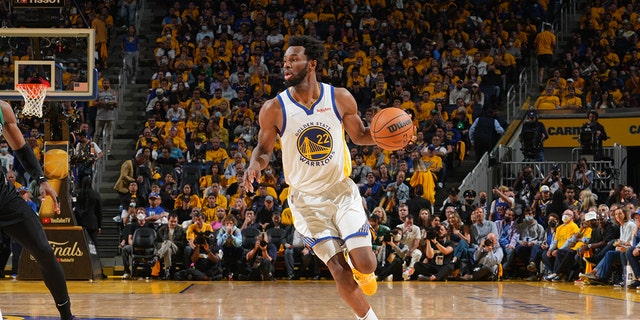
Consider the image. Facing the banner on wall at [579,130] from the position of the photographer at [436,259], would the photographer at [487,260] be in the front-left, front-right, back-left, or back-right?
front-right

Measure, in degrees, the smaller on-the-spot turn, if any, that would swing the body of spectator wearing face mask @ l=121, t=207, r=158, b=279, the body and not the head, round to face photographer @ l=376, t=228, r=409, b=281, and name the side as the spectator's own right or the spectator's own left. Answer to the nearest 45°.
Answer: approximately 90° to the spectator's own left

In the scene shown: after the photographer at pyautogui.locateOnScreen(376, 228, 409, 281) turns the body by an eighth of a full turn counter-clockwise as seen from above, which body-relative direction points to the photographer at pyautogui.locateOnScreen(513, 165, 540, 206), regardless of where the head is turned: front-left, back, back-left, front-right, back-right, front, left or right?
back-left

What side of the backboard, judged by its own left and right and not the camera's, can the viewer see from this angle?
front

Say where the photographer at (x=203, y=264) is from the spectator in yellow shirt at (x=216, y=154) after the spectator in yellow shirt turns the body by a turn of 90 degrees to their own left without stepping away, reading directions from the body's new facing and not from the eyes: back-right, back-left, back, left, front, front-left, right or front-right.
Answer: right

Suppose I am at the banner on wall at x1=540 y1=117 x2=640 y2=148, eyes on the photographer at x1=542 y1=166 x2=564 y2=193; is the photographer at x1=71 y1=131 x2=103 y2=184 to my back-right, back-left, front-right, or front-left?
front-right

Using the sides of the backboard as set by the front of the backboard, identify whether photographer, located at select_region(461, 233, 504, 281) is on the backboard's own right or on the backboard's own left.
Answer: on the backboard's own left

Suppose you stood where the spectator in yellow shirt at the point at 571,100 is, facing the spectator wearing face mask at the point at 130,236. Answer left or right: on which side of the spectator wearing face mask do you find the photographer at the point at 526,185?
left

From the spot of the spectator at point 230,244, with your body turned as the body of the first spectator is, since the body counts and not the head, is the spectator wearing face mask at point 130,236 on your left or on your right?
on your right

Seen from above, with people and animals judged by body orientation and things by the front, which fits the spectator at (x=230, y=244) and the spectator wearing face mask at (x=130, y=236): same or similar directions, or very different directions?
same or similar directions

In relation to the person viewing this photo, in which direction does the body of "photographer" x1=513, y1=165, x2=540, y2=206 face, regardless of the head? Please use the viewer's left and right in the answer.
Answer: facing the viewer

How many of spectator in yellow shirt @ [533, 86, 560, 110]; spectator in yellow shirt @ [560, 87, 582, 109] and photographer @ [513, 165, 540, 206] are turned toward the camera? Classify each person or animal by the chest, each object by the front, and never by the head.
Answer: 3

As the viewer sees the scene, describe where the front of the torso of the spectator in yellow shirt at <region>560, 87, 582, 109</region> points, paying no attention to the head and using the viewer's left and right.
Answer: facing the viewer
